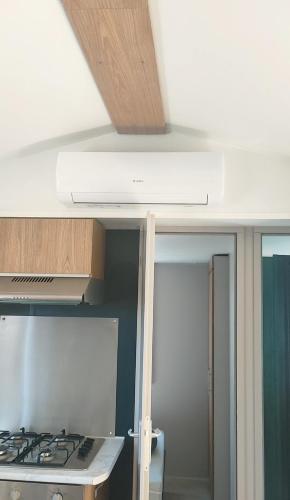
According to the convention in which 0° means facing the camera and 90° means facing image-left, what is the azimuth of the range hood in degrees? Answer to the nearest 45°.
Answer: approximately 0°

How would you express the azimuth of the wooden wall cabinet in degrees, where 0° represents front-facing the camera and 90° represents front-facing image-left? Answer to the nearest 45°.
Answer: approximately 0°
